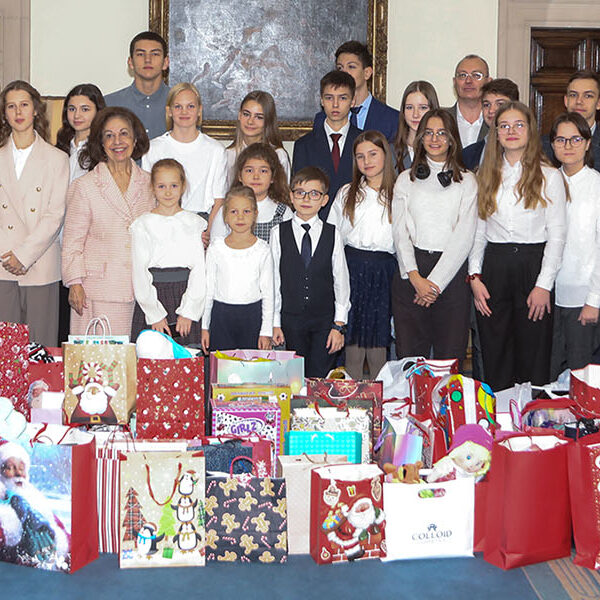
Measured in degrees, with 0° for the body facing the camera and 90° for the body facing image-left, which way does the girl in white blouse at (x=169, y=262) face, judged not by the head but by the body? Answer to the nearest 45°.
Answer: approximately 0°

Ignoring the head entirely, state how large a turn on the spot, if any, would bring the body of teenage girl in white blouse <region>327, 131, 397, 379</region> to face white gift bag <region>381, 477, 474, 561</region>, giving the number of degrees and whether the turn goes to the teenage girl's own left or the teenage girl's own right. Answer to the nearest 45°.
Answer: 0° — they already face it

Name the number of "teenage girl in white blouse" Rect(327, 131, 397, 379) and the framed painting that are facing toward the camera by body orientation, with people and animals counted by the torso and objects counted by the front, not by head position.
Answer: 2

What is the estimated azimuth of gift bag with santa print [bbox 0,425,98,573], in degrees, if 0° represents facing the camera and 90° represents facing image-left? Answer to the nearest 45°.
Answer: approximately 45°

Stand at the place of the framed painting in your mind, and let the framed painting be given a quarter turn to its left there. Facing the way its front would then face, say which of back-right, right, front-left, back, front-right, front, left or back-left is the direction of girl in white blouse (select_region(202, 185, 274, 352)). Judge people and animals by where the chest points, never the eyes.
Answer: right

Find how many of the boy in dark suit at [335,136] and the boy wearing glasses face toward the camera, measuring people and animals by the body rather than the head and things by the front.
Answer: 2

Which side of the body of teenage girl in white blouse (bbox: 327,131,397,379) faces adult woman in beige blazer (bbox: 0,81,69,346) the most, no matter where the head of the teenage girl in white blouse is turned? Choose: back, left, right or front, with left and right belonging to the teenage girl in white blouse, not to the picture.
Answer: right

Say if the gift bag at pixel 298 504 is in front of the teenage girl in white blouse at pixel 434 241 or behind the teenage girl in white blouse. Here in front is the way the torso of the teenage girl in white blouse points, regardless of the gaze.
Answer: in front

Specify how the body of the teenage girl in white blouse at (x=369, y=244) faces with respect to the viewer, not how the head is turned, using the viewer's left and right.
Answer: facing the viewer

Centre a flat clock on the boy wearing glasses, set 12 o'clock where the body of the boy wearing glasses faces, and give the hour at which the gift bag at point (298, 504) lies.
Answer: The gift bag is roughly at 12 o'clock from the boy wearing glasses.

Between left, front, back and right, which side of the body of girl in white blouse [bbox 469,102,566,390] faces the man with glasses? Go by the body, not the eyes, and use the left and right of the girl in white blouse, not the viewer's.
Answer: back

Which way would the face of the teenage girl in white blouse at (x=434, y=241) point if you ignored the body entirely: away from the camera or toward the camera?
toward the camera

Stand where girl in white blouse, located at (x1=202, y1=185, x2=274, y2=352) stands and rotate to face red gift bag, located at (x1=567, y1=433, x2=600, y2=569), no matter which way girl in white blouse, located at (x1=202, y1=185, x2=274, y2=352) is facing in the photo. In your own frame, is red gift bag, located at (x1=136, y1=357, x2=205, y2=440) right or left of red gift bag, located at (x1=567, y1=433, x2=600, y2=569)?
right

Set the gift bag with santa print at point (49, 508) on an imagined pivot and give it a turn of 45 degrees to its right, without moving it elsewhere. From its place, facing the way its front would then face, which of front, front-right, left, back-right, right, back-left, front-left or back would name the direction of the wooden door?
back-right

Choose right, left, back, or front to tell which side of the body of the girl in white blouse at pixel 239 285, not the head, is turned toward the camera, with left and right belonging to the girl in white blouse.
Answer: front

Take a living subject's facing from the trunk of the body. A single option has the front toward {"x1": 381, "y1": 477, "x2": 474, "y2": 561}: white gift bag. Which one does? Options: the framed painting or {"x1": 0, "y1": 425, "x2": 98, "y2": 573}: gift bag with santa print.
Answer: the framed painting

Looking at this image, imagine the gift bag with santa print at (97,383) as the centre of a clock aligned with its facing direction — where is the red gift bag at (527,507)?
The red gift bag is roughly at 10 o'clock from the gift bag with santa print.

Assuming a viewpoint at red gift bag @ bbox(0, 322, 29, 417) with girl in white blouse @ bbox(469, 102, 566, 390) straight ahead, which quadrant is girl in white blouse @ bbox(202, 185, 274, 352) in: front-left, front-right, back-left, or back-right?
front-left

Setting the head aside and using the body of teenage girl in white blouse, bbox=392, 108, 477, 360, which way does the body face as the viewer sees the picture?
toward the camera

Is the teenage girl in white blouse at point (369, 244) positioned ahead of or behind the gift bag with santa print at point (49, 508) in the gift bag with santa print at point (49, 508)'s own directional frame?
behind

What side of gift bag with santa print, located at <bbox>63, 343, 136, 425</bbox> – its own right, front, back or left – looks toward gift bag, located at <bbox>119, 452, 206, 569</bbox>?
front
